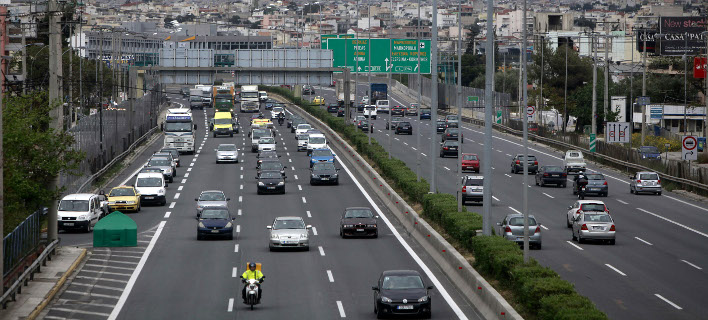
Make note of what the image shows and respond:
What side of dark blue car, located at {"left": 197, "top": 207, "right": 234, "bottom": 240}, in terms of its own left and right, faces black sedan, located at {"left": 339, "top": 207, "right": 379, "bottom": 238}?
left

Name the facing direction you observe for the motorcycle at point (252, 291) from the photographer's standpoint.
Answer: facing the viewer

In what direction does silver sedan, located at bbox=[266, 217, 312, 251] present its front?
toward the camera

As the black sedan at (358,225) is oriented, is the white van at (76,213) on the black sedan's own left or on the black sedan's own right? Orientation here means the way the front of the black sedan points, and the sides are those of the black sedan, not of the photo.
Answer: on the black sedan's own right

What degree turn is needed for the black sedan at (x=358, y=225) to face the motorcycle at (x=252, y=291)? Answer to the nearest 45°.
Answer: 0° — it already faces it

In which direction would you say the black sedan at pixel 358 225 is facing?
toward the camera

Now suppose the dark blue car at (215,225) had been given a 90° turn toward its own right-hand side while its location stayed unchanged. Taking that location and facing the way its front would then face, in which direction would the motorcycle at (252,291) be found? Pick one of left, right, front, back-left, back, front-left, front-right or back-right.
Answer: left

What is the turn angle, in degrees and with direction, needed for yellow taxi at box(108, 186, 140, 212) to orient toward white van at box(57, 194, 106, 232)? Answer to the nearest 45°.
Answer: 0° — it already faces it

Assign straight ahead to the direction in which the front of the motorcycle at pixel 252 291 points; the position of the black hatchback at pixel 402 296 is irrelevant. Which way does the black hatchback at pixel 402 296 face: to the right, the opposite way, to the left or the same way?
the same way

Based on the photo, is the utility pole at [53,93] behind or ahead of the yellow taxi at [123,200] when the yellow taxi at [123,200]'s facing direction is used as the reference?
ahead

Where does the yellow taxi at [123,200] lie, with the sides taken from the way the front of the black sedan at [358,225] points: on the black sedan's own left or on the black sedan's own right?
on the black sedan's own right

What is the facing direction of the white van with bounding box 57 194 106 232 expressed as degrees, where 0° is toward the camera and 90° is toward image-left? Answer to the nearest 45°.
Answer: approximately 45°

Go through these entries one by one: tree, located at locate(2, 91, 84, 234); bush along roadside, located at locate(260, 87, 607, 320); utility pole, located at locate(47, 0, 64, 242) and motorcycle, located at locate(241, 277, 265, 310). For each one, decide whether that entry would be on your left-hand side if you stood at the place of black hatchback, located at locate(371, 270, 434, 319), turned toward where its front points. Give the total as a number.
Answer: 1

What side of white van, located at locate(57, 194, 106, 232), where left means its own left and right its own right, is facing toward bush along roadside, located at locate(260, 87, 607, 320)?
left

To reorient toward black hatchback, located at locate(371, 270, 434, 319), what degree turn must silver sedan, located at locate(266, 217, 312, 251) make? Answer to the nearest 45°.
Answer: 0° — it already faces it
